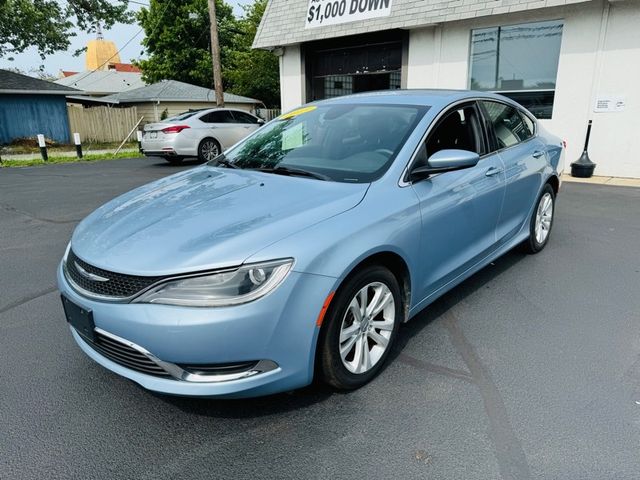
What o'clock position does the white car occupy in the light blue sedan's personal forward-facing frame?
The white car is roughly at 4 o'clock from the light blue sedan.

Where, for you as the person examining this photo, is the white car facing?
facing away from the viewer and to the right of the viewer

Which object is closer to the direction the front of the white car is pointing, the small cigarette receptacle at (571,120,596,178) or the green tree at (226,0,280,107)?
the green tree

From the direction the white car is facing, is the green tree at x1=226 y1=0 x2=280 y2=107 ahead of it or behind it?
ahead

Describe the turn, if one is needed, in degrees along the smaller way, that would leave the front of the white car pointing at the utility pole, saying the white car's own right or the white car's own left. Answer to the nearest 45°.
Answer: approximately 45° to the white car's own left

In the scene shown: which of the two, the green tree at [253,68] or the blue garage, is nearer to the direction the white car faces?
the green tree

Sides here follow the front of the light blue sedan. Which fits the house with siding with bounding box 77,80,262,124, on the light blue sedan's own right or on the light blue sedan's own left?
on the light blue sedan's own right

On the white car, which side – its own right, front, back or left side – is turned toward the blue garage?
left

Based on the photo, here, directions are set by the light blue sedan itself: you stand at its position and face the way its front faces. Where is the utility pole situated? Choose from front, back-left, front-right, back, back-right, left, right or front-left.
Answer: back-right

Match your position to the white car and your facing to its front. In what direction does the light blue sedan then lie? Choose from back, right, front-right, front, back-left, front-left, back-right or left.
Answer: back-right

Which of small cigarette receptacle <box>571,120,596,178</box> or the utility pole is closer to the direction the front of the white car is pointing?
the utility pole

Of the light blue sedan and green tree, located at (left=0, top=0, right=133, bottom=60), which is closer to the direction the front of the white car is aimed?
the green tree

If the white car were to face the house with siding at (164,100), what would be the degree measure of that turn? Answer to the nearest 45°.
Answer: approximately 45° to its left

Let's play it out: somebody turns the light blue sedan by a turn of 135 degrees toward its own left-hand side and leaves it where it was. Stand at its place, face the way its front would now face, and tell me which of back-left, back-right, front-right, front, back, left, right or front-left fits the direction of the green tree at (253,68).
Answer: left

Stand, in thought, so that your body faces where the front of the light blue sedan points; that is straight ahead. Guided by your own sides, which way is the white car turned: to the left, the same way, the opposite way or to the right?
the opposite way
